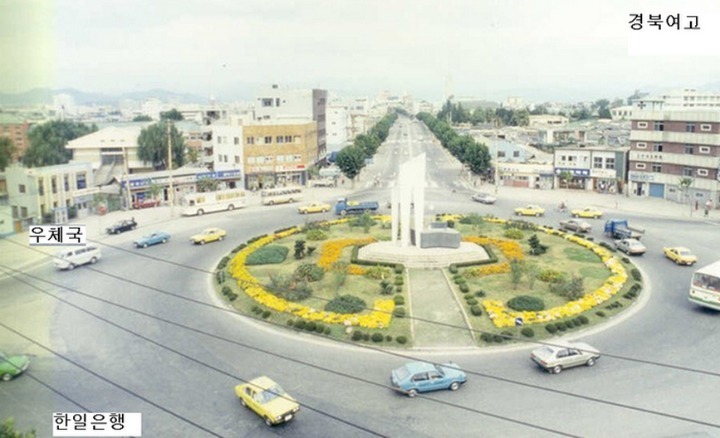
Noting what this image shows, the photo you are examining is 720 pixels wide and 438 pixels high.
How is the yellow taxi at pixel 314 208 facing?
to the viewer's left

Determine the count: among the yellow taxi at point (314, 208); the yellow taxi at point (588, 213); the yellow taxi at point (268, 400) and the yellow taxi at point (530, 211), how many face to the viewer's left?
3

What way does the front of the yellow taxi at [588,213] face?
to the viewer's left

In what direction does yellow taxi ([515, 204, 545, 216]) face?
to the viewer's left

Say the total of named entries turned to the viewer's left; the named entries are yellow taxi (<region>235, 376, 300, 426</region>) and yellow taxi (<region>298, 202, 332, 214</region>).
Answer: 1

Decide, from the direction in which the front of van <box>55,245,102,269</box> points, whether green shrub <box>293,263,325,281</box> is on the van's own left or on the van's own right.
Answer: on the van's own left

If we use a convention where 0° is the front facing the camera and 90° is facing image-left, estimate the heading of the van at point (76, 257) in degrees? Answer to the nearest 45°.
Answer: approximately 45°

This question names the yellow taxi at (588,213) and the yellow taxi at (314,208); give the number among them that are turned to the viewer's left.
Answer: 2

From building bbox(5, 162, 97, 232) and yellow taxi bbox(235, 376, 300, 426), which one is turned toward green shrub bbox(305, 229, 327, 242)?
the building

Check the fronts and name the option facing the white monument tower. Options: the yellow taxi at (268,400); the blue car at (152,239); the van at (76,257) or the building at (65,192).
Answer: the building

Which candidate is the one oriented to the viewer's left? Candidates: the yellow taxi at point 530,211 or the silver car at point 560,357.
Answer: the yellow taxi

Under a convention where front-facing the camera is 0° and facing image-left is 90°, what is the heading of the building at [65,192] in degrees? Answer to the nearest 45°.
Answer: approximately 315°

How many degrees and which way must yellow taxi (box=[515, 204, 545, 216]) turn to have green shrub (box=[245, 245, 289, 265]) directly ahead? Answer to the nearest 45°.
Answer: approximately 45° to its left

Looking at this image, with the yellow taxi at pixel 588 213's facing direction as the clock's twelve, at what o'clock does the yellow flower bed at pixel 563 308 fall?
The yellow flower bed is roughly at 9 o'clock from the yellow taxi.

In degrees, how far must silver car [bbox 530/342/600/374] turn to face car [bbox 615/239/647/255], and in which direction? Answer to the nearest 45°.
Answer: approximately 45° to its left

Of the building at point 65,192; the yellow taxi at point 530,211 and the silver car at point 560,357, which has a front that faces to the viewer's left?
the yellow taxi
